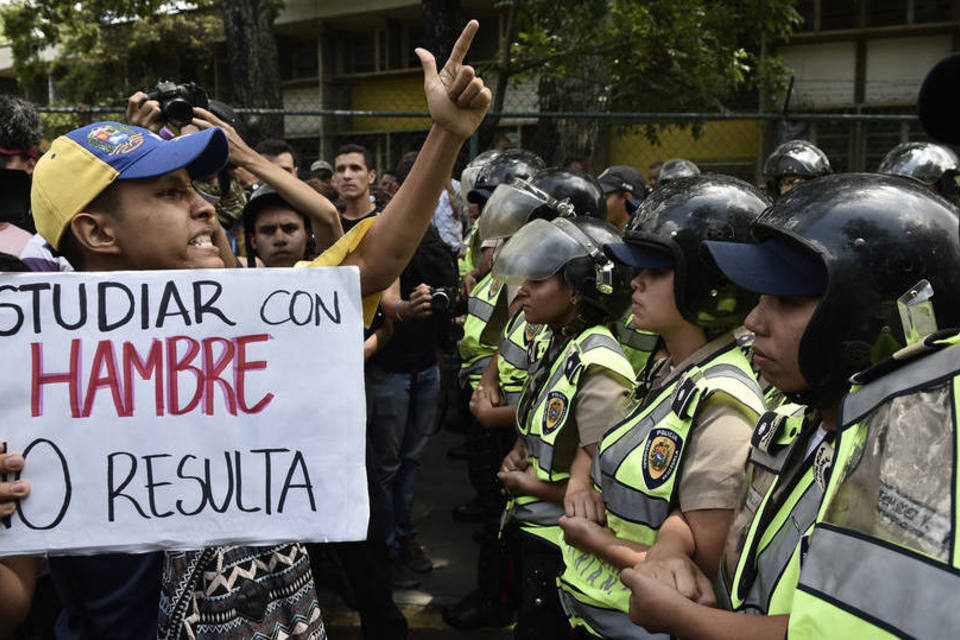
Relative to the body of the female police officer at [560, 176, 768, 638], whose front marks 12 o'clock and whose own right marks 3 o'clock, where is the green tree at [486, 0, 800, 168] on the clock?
The green tree is roughly at 3 o'clock from the female police officer.

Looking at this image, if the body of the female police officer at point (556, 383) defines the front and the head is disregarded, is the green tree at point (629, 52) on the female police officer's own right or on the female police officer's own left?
on the female police officer's own right

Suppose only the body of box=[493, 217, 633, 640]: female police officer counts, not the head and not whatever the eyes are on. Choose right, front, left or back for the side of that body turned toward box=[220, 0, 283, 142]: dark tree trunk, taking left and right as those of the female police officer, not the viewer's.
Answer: right

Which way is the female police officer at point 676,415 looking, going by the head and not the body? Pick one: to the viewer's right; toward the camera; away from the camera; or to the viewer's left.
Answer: to the viewer's left

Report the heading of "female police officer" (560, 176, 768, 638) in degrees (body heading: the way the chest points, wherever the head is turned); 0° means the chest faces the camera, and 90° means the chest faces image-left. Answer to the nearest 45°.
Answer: approximately 90°

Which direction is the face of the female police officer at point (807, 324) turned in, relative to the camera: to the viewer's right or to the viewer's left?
to the viewer's left

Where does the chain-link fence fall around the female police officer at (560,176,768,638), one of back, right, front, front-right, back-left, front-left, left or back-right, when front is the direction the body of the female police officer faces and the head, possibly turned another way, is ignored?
right

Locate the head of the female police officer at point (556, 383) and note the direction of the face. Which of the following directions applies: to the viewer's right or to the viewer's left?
to the viewer's left

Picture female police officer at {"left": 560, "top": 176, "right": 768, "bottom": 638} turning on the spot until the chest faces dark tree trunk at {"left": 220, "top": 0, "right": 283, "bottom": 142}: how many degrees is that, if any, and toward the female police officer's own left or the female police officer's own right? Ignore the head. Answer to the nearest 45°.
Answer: approximately 45° to the female police officer's own right

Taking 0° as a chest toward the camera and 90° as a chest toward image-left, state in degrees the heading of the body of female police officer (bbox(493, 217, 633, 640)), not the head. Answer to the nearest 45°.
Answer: approximately 90°

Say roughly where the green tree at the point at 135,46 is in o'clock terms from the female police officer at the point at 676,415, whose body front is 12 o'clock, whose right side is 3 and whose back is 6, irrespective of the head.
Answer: The green tree is roughly at 2 o'clock from the female police officer.
